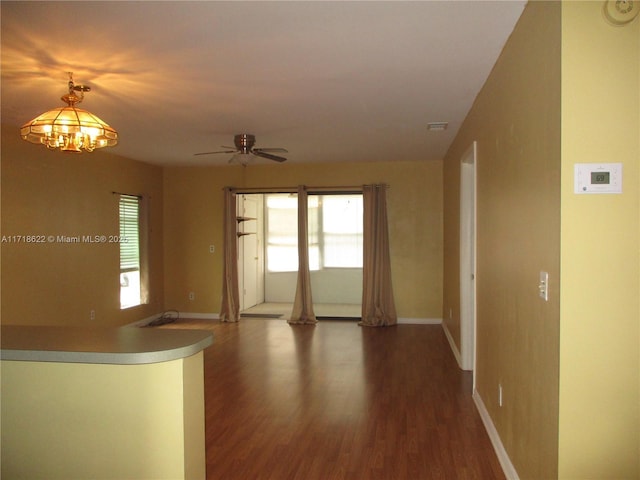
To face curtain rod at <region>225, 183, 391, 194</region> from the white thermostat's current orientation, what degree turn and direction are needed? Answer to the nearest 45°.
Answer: approximately 135° to its right

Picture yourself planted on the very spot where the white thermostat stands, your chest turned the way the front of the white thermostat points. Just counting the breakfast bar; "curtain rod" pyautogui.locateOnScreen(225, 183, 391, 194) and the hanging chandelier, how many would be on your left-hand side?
0

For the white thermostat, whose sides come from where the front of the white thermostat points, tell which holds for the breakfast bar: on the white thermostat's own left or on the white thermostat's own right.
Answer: on the white thermostat's own right

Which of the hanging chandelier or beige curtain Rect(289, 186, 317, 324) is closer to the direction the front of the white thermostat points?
the hanging chandelier

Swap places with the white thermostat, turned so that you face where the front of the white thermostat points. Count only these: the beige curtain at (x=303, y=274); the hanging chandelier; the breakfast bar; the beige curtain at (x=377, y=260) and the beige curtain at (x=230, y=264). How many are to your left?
0

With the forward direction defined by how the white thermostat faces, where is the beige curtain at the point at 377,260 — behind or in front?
behind

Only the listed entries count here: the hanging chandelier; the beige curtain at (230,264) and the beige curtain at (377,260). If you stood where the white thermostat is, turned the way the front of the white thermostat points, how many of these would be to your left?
0

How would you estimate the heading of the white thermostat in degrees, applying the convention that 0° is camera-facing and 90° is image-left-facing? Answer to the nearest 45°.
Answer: approximately 0°

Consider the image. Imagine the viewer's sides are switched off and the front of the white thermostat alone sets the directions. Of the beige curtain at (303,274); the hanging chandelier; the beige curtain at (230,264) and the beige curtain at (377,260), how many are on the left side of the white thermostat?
0

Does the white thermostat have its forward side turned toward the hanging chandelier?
no

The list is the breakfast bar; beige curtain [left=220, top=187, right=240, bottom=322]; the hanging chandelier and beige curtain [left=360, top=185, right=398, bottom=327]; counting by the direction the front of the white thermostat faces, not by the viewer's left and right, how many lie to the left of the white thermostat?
0
